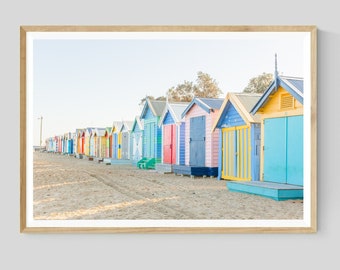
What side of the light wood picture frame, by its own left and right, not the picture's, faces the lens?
front
